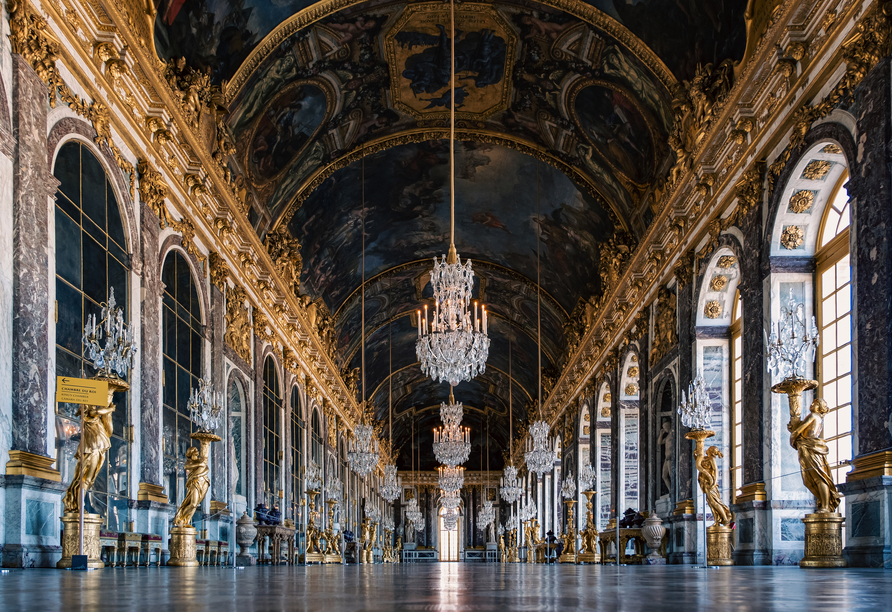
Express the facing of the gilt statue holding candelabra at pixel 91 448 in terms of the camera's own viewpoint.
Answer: facing to the right of the viewer

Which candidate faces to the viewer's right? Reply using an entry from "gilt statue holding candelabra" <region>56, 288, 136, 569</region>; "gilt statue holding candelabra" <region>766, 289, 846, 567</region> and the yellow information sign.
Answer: "gilt statue holding candelabra" <region>56, 288, 136, 569</region>

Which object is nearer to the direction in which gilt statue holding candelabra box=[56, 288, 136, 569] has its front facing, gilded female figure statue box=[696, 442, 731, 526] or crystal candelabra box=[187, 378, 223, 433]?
the gilded female figure statue

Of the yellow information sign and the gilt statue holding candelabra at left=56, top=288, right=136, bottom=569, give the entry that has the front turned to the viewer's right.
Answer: the gilt statue holding candelabra

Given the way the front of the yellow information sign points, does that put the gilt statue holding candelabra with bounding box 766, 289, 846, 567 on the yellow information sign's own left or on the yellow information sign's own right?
on the yellow information sign's own left

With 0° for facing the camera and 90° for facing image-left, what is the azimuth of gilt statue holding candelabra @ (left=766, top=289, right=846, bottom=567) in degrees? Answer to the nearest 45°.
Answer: approximately 90°

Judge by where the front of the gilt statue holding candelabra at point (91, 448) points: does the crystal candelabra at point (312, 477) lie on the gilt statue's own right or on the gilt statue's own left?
on the gilt statue's own left
